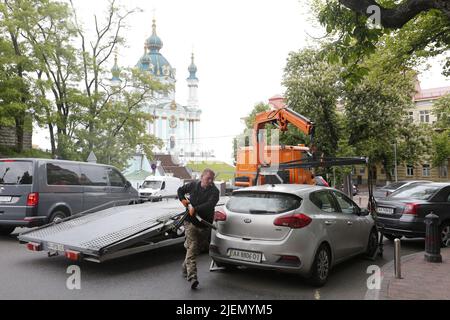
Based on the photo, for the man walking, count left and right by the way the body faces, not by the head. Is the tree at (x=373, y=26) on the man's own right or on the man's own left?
on the man's own left

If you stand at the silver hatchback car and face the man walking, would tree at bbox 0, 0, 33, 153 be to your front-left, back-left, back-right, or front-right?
front-right

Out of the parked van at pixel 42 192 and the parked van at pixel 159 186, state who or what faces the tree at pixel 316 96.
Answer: the parked van at pixel 42 192

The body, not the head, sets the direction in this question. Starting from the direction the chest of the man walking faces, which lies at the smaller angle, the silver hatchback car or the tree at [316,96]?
the silver hatchback car

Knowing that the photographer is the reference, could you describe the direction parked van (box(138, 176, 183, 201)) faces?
facing the viewer and to the left of the viewer

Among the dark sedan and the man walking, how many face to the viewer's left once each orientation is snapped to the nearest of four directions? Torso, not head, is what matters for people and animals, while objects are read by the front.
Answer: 0

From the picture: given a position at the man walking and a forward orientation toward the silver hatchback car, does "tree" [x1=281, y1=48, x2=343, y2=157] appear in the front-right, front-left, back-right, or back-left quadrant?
front-left

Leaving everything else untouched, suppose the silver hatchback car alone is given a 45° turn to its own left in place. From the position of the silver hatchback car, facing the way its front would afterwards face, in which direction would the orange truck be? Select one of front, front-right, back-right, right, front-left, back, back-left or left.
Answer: front

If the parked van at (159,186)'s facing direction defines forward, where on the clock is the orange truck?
The orange truck is roughly at 10 o'clock from the parked van.

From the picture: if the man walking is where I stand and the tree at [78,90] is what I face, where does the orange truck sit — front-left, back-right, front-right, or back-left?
front-right

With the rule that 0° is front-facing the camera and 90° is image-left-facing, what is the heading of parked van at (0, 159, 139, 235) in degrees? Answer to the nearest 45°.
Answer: approximately 225°

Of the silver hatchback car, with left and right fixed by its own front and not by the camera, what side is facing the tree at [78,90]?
left

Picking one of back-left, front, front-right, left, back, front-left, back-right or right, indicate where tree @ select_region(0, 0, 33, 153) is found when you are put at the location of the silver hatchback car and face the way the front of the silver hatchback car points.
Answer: left

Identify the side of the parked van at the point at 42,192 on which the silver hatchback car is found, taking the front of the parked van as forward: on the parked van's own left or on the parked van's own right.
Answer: on the parked van's own right

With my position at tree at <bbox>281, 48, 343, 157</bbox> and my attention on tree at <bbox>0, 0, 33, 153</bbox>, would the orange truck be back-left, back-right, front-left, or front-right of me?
front-left
